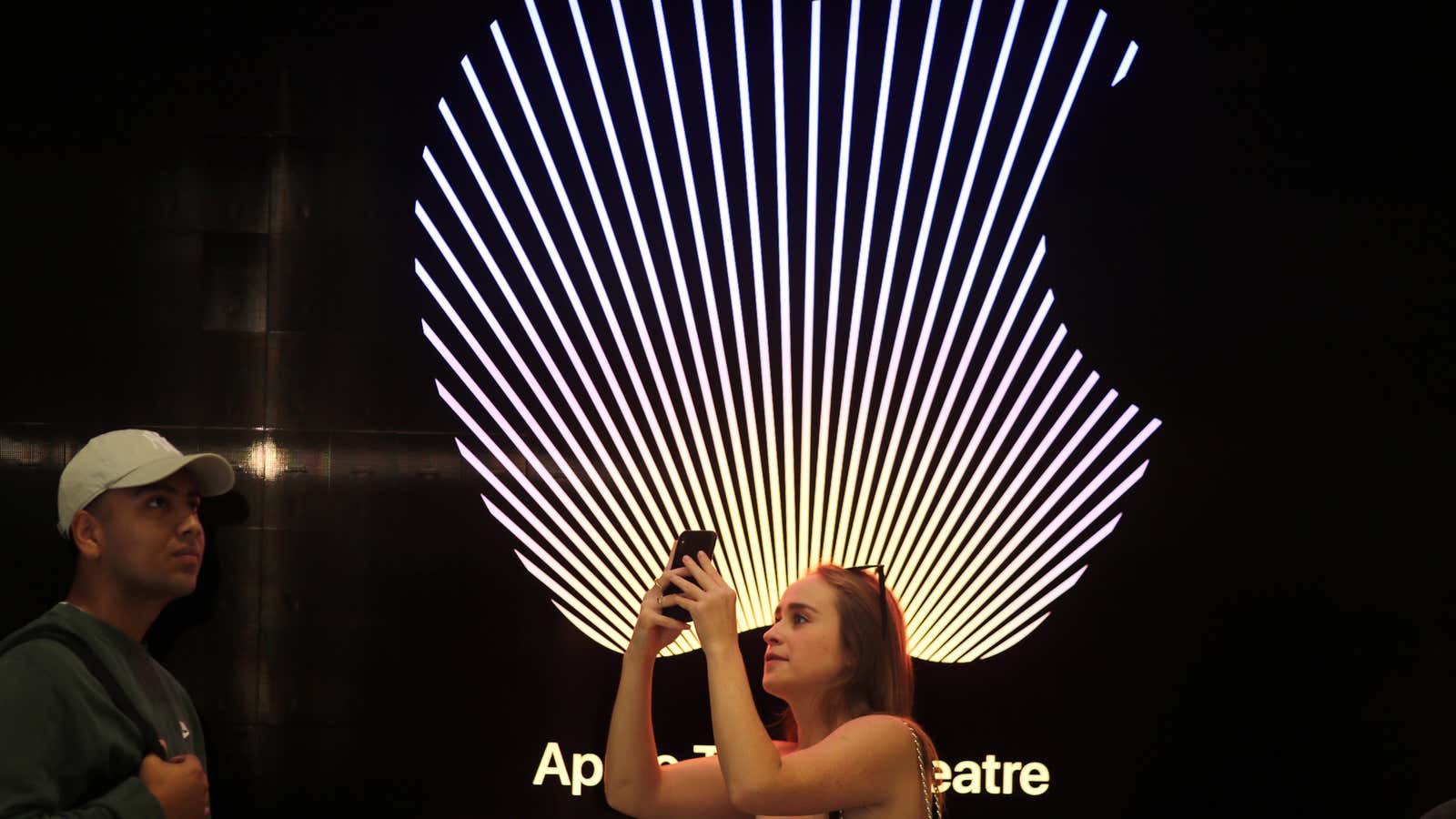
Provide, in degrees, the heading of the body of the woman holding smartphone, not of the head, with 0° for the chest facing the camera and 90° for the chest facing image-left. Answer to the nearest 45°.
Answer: approximately 90°

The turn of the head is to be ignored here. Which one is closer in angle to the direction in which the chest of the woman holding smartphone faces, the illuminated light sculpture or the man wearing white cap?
the man wearing white cap

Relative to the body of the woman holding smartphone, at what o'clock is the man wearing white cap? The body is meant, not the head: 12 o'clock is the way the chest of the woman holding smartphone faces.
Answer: The man wearing white cap is roughly at 11 o'clock from the woman holding smartphone.

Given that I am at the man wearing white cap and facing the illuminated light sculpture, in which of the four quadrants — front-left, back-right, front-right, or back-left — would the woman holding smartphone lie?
front-right

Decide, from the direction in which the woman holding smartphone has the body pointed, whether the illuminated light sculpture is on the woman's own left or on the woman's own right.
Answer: on the woman's own right

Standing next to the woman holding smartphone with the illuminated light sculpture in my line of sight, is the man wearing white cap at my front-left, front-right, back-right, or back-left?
back-left

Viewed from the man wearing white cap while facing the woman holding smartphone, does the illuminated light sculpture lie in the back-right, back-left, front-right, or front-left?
front-left
